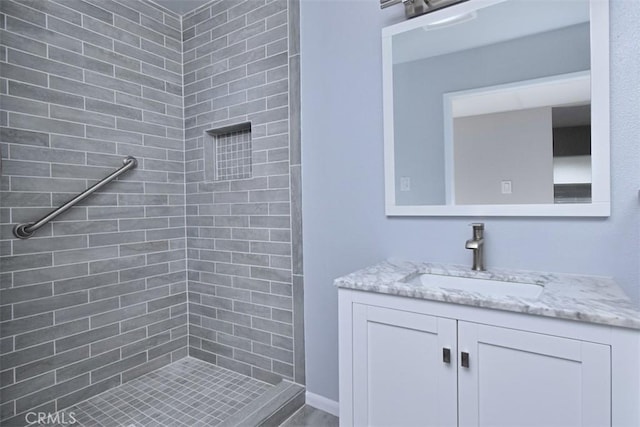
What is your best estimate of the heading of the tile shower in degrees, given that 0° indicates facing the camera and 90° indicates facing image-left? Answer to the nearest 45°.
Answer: approximately 315°
